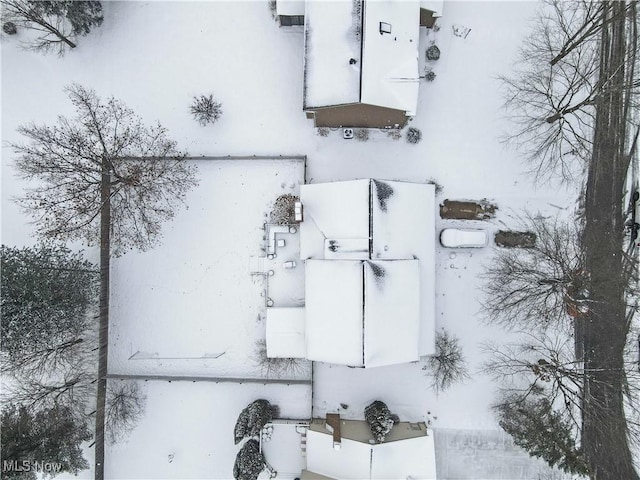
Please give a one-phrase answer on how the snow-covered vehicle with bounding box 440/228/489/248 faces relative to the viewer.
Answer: facing to the left of the viewer

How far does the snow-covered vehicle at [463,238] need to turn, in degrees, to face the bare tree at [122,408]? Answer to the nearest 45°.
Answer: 0° — it already faces it
